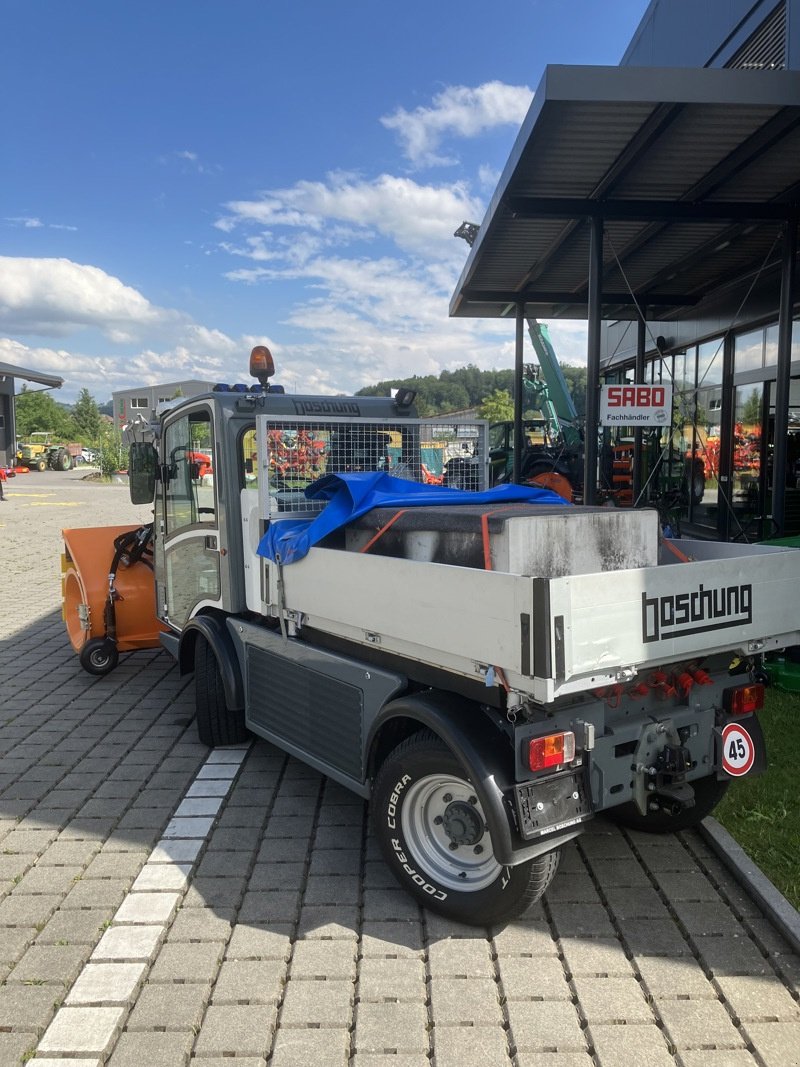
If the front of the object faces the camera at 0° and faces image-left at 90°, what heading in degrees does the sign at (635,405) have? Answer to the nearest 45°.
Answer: approximately 0°

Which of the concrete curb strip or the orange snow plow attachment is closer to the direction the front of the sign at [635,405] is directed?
the concrete curb strip

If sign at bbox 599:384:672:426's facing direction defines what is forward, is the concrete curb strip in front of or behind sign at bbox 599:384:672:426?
in front

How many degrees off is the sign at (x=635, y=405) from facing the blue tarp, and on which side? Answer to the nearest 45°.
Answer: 0° — it already faces it

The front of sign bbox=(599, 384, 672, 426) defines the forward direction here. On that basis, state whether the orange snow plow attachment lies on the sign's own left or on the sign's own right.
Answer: on the sign's own right
